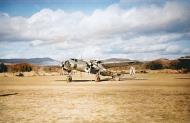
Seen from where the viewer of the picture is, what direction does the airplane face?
facing the viewer and to the left of the viewer
